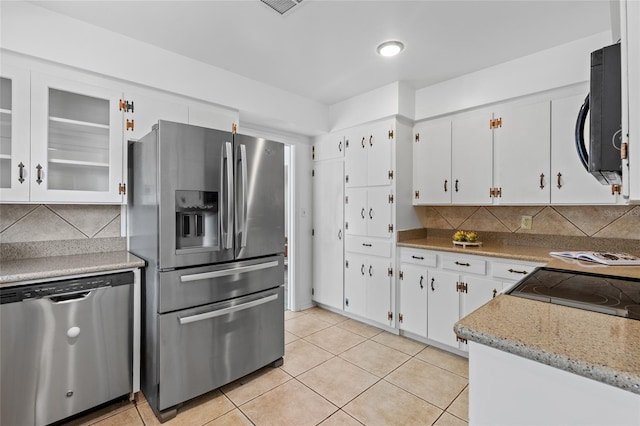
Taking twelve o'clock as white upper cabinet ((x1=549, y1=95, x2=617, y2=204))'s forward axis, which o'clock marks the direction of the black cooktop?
The black cooktop is roughly at 12 o'clock from the white upper cabinet.

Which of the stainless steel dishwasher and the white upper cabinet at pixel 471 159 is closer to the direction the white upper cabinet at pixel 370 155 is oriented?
the stainless steel dishwasher

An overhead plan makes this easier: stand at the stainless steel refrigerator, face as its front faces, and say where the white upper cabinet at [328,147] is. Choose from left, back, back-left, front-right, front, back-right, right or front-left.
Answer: left

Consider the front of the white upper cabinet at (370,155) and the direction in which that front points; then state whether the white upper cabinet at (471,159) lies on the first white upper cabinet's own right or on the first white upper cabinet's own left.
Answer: on the first white upper cabinet's own left

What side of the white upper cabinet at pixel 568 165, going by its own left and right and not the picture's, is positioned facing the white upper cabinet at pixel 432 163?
right

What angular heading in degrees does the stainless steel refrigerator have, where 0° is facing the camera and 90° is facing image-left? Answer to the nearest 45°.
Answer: approximately 315°

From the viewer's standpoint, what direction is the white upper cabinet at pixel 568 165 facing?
toward the camera

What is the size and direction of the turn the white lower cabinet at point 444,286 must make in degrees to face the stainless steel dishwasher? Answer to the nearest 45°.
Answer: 0° — it already faces it

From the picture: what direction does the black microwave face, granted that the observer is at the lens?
facing to the left of the viewer

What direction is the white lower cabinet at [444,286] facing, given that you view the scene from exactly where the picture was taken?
facing the viewer and to the left of the viewer

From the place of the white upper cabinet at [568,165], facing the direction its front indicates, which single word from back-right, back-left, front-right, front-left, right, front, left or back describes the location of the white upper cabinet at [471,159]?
right

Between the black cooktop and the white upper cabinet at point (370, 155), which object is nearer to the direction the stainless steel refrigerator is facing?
the black cooktop
